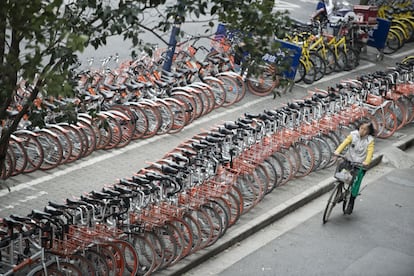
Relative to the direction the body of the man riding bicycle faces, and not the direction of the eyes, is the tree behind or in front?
in front
